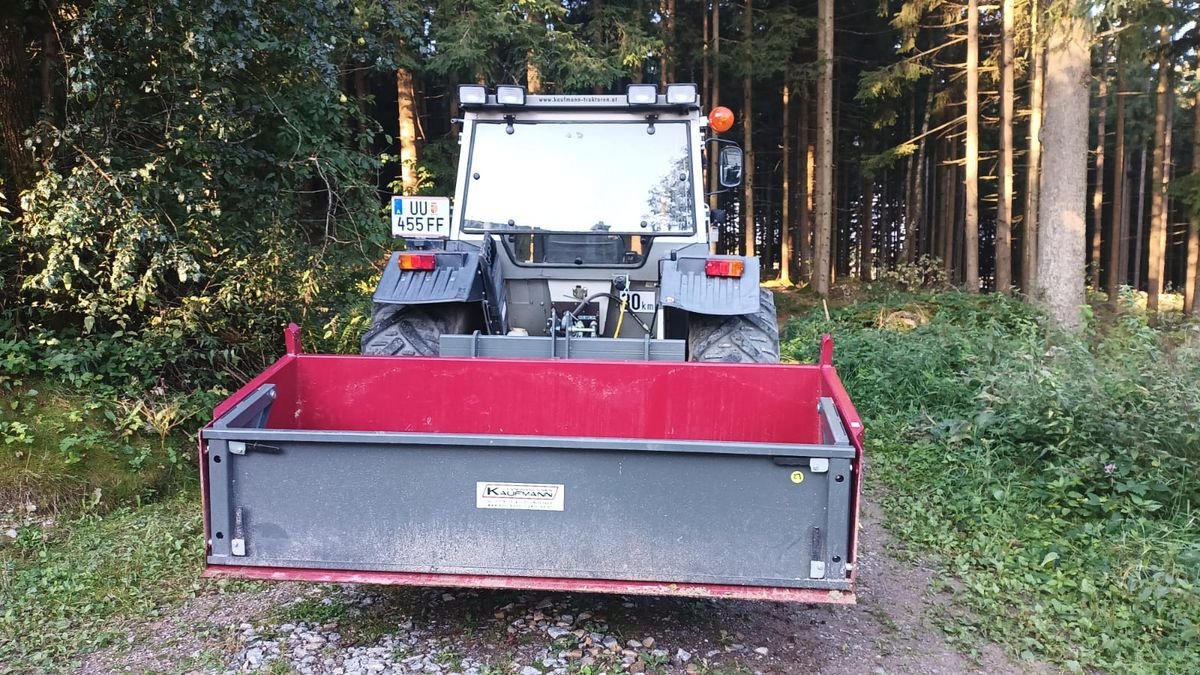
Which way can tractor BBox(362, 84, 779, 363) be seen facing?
away from the camera

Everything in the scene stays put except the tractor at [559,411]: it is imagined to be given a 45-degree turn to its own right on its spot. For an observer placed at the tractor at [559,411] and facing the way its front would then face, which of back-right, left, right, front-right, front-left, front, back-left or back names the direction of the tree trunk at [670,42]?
front-left

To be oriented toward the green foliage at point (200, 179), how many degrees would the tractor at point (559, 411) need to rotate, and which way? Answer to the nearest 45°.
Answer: approximately 45° to its left

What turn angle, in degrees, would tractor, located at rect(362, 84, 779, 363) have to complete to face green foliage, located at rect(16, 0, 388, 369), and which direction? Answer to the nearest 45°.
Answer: approximately 90° to its left

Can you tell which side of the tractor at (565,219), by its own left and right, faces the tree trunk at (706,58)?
front

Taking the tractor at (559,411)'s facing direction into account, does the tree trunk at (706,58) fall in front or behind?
in front

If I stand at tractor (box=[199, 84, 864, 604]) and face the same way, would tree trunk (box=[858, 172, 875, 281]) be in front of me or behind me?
in front
